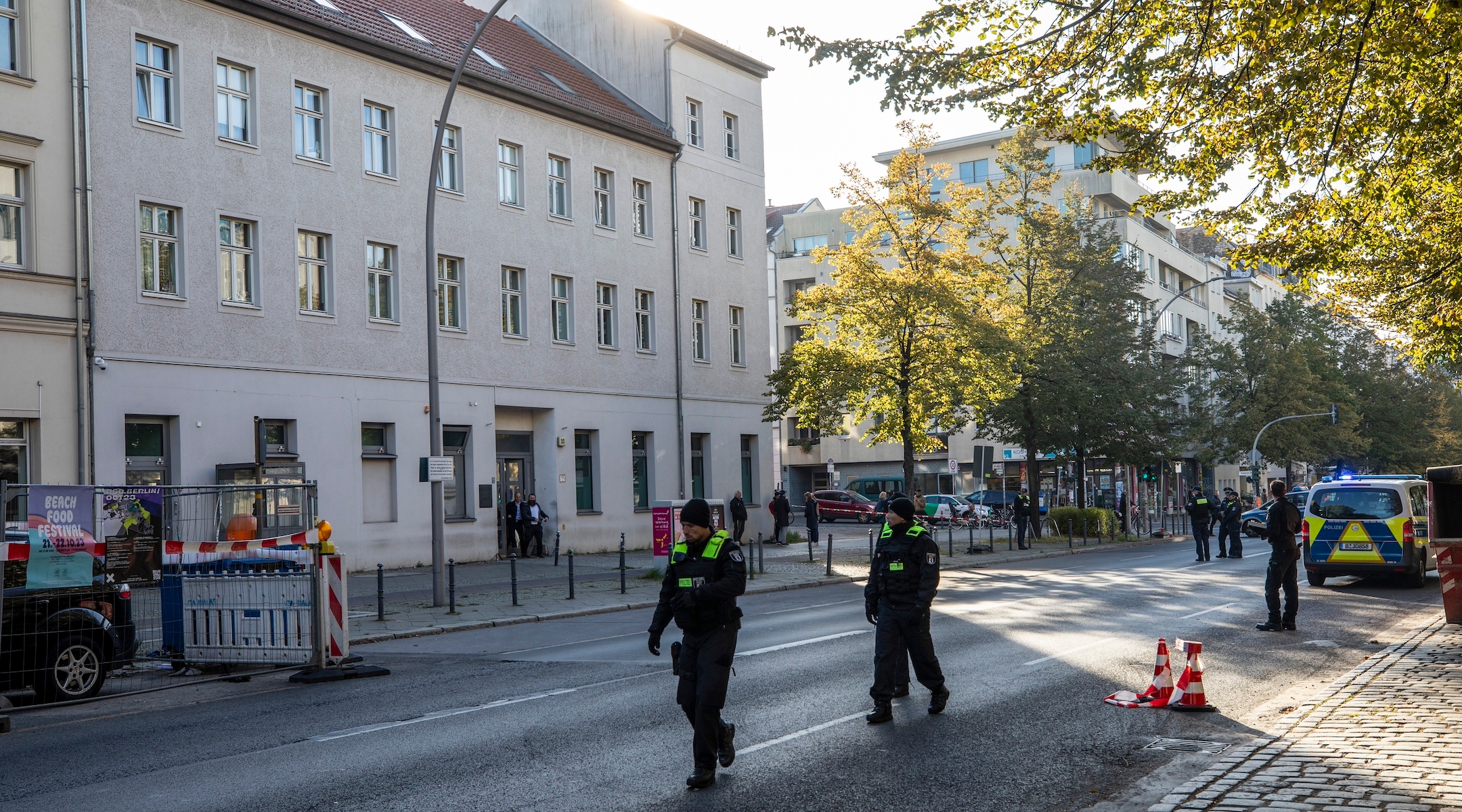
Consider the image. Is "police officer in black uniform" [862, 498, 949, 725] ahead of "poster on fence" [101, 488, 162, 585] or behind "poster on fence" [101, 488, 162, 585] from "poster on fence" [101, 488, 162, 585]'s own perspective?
ahead

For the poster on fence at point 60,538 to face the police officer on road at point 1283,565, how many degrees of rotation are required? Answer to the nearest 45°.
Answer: approximately 90° to its left

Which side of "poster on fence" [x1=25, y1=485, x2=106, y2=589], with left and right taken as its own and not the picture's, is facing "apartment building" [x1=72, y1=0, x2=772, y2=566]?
back

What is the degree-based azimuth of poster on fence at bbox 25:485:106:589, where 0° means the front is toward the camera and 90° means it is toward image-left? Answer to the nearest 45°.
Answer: approximately 0°

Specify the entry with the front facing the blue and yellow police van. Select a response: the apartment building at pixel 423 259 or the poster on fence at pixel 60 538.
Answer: the apartment building

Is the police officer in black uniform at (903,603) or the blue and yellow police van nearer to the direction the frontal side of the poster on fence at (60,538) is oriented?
the police officer in black uniform

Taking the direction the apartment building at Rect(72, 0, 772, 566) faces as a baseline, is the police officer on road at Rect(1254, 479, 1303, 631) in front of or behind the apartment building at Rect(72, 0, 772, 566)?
in front

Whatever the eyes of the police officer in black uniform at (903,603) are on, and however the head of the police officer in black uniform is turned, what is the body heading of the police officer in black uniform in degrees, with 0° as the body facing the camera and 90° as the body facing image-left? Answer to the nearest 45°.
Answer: approximately 45°

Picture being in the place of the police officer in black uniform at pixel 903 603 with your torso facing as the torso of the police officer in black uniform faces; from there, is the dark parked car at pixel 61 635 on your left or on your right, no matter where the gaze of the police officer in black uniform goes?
on your right

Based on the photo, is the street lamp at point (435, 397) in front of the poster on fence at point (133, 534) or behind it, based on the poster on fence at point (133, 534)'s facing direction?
behind
